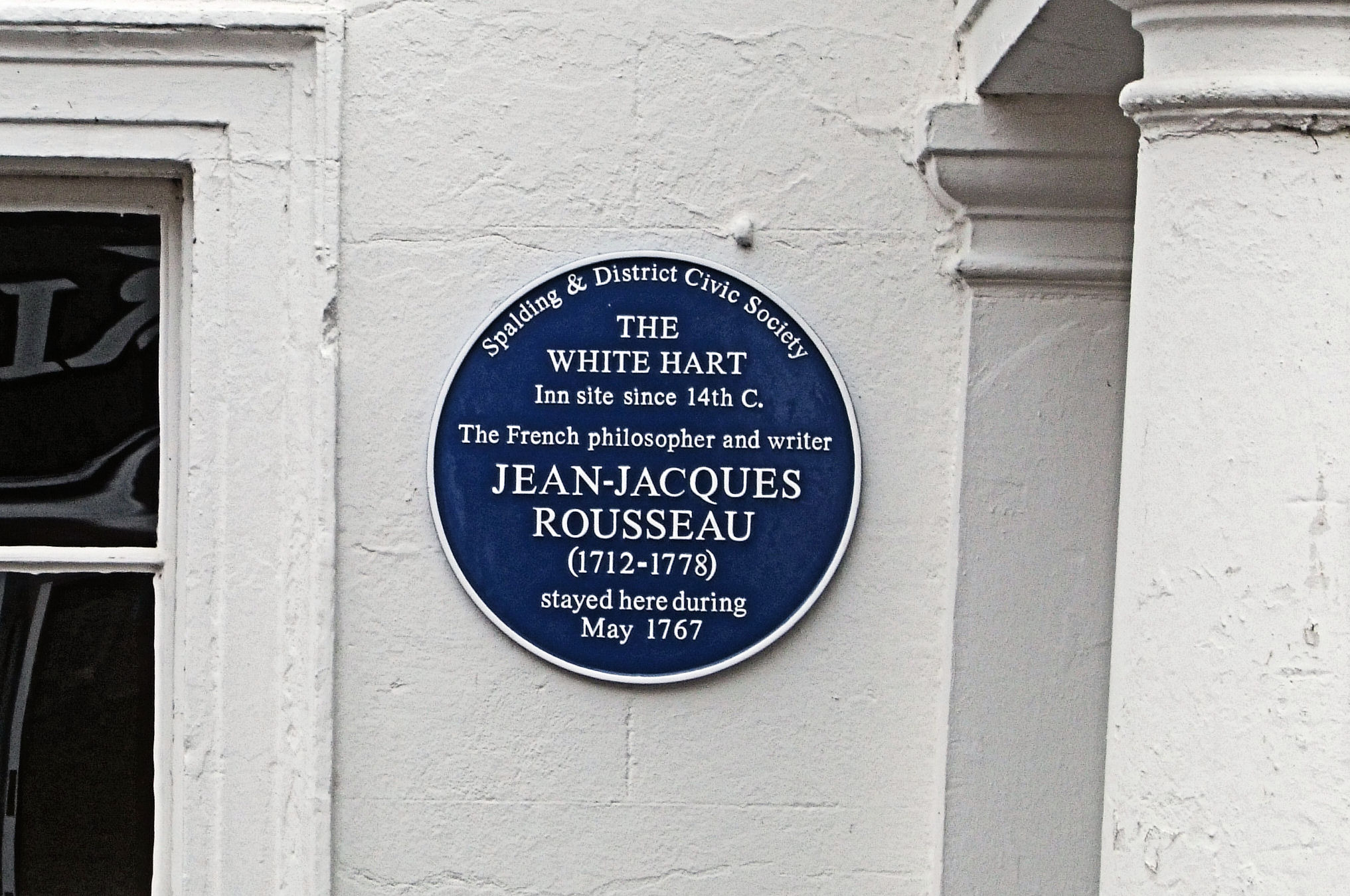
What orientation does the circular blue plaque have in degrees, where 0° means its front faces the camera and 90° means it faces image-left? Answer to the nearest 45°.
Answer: approximately 0°
